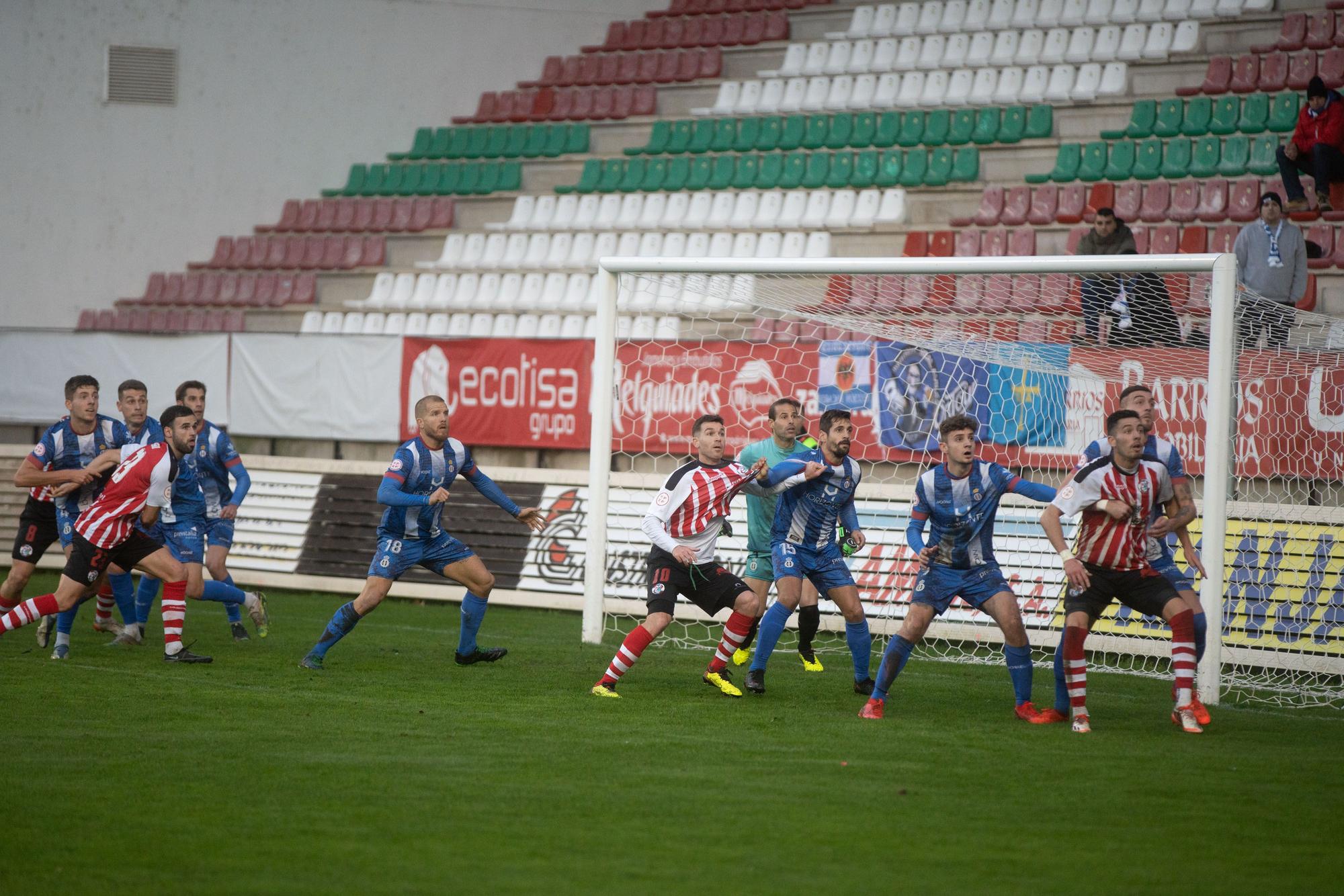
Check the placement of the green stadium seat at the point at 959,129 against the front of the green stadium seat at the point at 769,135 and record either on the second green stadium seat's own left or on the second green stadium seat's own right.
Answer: on the second green stadium seat's own left

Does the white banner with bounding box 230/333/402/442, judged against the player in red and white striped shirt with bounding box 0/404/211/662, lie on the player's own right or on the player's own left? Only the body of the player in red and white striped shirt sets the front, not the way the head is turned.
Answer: on the player's own left

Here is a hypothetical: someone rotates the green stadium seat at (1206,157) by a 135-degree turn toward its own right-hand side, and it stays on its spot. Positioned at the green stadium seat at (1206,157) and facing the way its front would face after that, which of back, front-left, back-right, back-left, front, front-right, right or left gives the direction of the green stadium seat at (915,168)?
left

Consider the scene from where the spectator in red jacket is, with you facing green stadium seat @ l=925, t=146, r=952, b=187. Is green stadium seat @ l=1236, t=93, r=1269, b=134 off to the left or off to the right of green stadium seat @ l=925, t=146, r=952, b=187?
right

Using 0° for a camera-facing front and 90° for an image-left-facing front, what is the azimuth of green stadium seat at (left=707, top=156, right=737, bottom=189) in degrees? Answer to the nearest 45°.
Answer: approximately 45°

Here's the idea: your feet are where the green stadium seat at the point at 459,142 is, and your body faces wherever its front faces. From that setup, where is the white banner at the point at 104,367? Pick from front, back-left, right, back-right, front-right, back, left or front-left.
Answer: front

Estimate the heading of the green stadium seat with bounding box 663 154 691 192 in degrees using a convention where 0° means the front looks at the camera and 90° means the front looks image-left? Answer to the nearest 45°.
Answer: approximately 45°

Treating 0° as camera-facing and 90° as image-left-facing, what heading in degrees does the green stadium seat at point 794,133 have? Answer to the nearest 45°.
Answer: approximately 45°

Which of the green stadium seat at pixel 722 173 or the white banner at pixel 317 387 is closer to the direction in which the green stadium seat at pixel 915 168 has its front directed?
the white banner

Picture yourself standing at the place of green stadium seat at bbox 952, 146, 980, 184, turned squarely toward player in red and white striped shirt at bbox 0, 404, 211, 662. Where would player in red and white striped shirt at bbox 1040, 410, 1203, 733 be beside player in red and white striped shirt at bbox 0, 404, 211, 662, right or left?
left

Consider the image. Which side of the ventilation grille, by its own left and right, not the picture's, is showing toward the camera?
front

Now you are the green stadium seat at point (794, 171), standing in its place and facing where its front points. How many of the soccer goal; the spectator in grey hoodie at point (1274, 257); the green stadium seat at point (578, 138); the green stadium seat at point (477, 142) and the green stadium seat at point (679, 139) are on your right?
3

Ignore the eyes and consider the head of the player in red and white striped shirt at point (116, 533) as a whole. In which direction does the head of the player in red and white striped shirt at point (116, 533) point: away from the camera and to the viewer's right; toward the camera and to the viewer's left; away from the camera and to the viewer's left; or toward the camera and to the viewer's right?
toward the camera and to the viewer's right

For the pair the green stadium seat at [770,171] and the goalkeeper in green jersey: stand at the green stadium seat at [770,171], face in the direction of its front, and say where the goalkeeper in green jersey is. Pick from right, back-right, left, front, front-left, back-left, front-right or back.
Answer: front-left

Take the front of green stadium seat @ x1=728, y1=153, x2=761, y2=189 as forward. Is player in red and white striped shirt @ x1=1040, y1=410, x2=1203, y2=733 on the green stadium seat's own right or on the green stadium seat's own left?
on the green stadium seat's own left

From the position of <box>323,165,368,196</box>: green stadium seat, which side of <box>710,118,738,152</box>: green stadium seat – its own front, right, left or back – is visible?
right

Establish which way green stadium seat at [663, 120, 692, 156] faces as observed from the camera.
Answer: facing the viewer and to the left of the viewer

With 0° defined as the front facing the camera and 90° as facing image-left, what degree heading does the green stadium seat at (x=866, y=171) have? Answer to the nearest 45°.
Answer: approximately 45°
